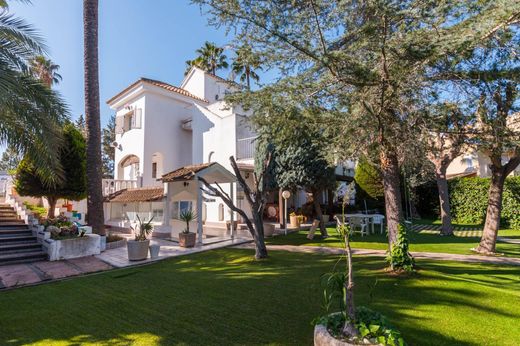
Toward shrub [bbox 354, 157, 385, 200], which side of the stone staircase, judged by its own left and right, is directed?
left

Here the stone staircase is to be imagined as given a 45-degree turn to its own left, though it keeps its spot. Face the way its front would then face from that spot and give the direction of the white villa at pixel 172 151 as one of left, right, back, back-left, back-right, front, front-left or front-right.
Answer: left

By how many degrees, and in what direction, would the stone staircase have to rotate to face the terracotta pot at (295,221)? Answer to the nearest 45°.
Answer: approximately 90° to its left

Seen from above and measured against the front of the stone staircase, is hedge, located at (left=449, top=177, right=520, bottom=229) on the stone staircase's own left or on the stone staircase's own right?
on the stone staircase's own left

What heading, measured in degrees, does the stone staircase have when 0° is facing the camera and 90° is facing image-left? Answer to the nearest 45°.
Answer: approximately 0°

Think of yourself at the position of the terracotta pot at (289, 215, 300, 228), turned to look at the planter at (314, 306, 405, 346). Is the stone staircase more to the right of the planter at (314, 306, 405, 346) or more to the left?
right

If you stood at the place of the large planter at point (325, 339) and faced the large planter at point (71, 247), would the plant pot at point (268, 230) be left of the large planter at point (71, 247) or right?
right
